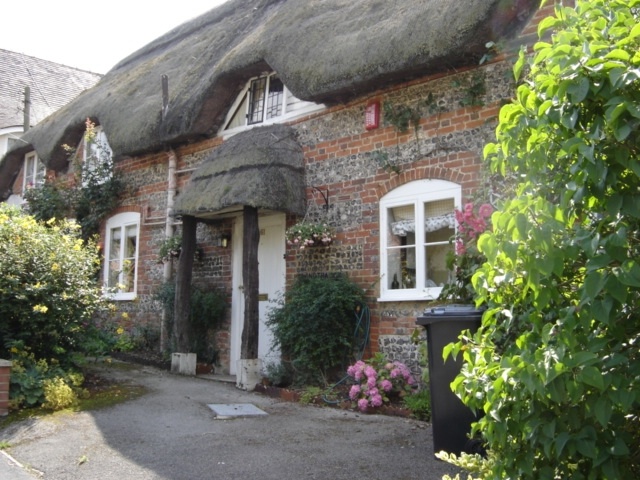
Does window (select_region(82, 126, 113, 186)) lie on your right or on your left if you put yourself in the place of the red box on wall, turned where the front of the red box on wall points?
on your right

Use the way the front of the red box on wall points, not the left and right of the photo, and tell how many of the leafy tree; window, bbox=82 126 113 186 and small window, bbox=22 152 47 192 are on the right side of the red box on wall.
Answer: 2

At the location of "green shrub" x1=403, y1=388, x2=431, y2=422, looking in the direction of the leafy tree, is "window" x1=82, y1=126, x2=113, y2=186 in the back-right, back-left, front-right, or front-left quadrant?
back-right
